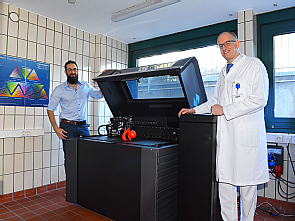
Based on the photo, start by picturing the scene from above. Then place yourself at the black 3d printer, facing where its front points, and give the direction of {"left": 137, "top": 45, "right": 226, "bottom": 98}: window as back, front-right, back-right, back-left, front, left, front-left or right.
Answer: back

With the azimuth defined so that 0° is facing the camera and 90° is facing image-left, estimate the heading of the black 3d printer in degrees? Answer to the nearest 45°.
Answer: approximately 45°

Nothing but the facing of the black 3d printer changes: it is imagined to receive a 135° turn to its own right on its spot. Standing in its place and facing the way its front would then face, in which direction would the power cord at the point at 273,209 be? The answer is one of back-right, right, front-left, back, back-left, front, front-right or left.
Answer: right

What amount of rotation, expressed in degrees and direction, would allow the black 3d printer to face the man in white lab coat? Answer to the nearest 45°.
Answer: approximately 90° to its left

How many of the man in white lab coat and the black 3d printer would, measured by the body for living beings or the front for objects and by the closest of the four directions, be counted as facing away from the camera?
0

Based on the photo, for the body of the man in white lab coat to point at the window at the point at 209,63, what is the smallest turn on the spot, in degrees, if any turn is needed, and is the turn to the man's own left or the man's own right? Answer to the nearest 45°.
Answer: approximately 135° to the man's own right
